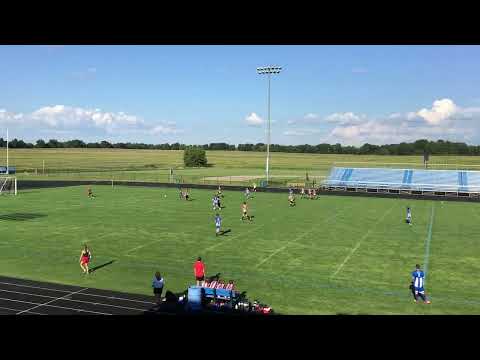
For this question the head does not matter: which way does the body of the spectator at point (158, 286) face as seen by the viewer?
away from the camera

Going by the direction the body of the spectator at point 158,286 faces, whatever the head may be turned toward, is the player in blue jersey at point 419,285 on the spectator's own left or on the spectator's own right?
on the spectator's own right

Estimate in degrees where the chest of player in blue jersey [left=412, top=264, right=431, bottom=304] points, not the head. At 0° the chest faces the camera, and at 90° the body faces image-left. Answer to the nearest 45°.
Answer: approximately 180°

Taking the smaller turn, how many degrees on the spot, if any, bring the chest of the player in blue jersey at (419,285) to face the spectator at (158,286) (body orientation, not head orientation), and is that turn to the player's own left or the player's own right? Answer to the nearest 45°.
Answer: approximately 135° to the player's own left

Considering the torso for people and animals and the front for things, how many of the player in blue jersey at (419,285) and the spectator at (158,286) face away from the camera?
2
